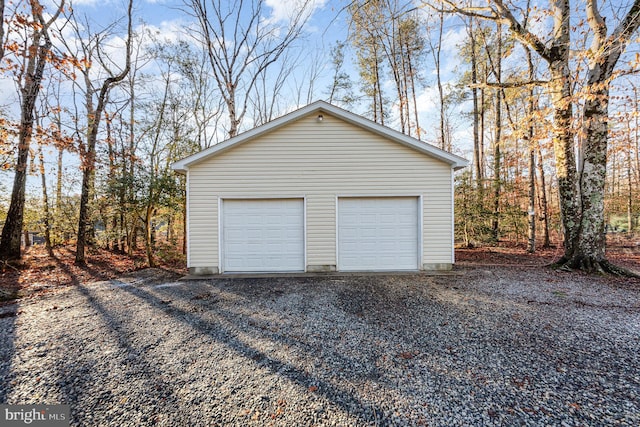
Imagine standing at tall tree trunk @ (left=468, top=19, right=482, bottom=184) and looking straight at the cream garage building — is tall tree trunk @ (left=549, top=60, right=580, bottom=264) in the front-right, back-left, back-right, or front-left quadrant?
front-left

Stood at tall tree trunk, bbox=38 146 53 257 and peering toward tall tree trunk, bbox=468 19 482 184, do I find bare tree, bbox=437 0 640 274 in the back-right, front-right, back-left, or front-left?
front-right

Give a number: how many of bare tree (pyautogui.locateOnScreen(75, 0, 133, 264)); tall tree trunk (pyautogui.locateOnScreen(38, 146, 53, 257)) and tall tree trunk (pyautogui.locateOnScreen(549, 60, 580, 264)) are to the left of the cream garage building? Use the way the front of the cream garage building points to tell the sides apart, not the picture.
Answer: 1

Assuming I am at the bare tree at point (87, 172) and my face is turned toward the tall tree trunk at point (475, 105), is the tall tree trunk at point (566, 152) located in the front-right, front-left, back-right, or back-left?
front-right

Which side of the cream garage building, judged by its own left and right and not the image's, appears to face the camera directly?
front

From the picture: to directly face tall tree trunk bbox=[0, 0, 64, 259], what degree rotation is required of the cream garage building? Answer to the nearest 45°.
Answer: approximately 90° to its right

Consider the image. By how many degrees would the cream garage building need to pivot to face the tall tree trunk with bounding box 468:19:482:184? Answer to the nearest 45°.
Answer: approximately 135° to its left

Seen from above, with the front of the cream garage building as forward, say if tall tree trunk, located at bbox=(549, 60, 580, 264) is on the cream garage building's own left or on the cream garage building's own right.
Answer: on the cream garage building's own left

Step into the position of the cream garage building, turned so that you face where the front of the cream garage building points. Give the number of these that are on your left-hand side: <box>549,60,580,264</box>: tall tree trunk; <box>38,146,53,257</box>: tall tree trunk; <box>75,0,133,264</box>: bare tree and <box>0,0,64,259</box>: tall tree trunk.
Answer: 1

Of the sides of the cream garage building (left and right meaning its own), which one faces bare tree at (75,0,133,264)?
right

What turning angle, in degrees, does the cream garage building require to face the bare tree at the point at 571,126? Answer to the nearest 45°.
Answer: approximately 90° to its left

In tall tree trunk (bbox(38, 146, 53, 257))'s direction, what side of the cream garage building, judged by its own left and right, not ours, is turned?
right

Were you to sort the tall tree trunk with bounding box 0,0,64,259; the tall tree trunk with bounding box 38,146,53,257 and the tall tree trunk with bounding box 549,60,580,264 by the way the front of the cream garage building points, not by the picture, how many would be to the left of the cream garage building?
1
